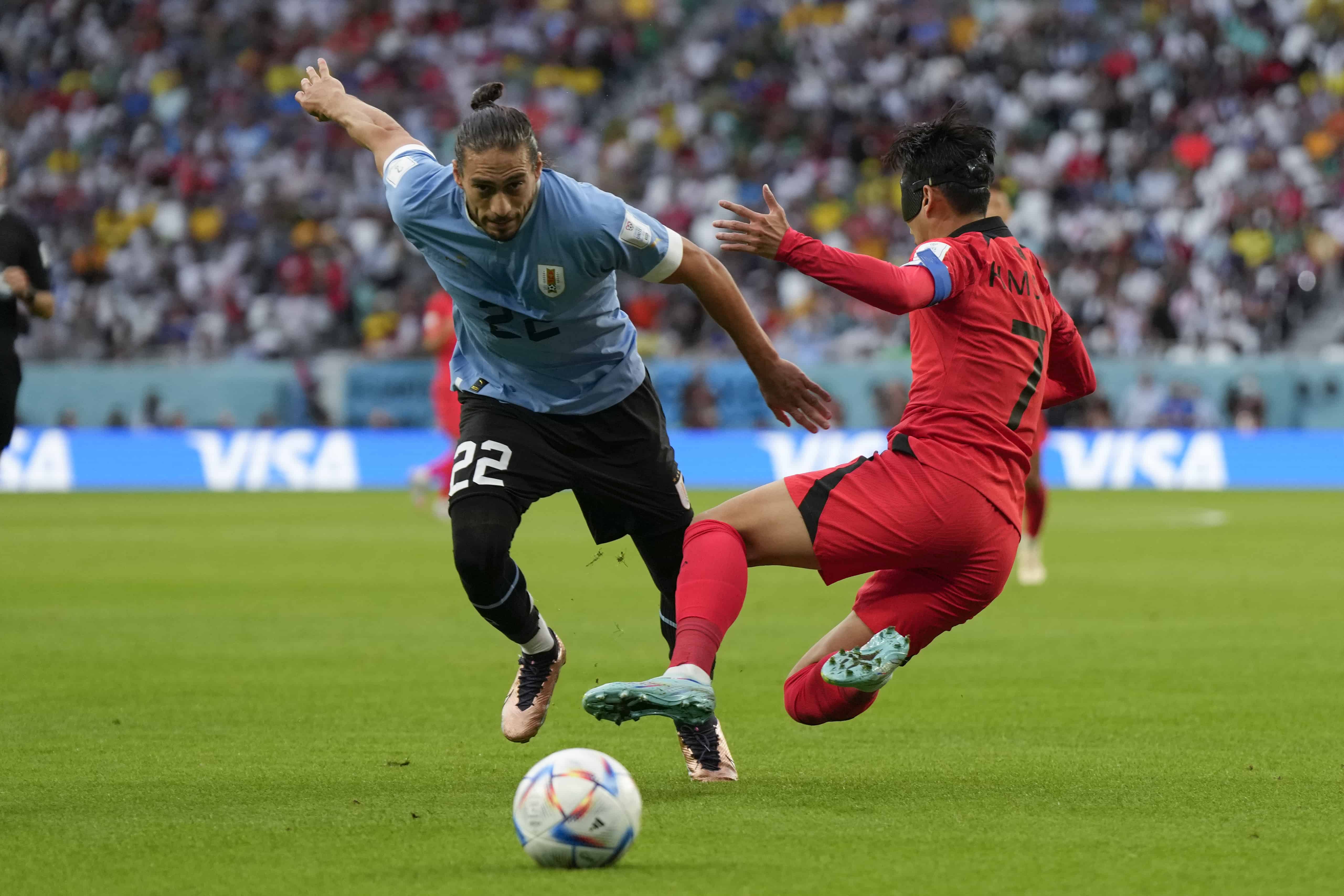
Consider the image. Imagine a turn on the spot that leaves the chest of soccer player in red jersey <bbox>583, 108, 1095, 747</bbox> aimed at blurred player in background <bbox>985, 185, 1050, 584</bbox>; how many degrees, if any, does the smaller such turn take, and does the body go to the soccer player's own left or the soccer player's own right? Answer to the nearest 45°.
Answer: approximately 45° to the soccer player's own right

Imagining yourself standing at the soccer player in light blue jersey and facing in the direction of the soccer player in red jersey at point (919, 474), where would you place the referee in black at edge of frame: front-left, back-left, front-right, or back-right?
back-left

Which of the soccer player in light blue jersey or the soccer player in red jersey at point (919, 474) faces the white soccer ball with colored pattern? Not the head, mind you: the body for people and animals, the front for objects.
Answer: the soccer player in light blue jersey

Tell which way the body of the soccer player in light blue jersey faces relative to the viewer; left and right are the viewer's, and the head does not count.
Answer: facing the viewer

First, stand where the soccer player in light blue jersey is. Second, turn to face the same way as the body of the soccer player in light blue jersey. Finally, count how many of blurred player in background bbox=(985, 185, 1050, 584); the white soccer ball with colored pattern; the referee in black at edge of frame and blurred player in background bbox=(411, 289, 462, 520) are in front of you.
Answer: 1

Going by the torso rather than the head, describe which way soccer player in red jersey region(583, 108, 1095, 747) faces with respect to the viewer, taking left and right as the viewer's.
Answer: facing away from the viewer and to the left of the viewer

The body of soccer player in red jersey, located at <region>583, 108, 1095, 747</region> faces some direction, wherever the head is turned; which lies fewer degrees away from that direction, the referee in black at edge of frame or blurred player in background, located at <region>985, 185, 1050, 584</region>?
the referee in black at edge of frame

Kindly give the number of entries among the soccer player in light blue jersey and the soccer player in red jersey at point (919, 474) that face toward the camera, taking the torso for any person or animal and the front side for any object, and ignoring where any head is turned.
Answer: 1

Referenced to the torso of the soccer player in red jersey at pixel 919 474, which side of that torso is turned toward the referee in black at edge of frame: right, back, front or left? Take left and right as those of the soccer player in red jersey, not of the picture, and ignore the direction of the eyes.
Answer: front

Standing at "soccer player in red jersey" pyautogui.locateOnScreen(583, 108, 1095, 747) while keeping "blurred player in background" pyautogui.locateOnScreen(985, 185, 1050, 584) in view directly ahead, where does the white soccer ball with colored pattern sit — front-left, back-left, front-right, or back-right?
back-left
